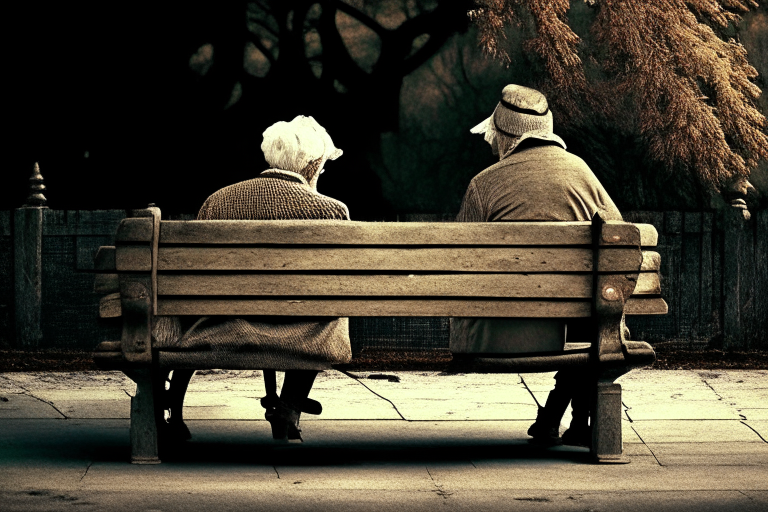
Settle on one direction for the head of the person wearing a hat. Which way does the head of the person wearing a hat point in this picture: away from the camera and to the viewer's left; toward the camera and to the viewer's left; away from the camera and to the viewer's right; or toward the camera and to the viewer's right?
away from the camera and to the viewer's left

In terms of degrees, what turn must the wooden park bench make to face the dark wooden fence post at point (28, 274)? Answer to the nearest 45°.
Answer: approximately 45° to its left

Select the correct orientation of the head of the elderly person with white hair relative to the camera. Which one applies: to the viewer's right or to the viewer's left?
to the viewer's right

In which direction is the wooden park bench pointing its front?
away from the camera
